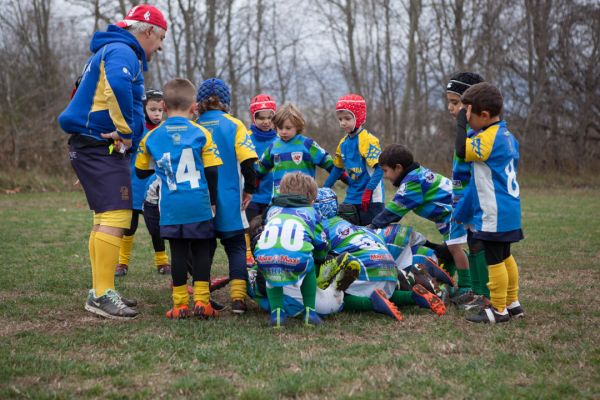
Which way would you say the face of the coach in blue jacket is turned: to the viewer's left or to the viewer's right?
to the viewer's right

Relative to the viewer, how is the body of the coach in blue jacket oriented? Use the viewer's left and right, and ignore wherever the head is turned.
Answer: facing to the right of the viewer

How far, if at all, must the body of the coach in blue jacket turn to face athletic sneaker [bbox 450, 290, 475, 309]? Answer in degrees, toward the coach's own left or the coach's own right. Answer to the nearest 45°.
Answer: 0° — they already face it
